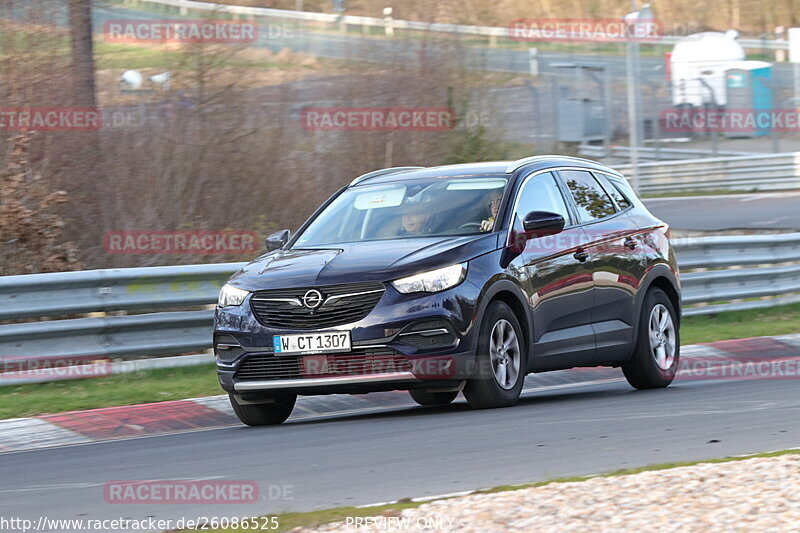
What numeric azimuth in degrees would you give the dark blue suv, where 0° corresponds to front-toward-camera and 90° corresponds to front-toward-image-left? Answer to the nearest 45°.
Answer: approximately 45°

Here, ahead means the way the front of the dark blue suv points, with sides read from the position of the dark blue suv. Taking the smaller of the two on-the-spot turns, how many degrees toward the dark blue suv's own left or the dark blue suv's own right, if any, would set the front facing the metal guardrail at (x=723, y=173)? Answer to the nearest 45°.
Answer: approximately 135° to the dark blue suv's own right

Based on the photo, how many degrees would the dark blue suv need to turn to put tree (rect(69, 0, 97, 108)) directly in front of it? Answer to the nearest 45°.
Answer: approximately 90° to its right

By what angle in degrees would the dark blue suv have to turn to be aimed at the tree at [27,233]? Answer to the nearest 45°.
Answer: approximately 90° to its right

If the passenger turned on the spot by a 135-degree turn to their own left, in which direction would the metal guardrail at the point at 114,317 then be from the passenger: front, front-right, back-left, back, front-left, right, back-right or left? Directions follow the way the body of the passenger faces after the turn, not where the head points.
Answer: back-left

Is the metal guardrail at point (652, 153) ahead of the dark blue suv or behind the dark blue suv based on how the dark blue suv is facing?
behind

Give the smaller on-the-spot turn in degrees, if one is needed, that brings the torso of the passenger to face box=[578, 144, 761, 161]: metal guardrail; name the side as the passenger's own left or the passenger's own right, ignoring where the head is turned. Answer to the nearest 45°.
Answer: approximately 135° to the passenger's own right

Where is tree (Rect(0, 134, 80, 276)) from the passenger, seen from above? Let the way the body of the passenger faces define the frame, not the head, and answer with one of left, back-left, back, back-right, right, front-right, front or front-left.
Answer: right
